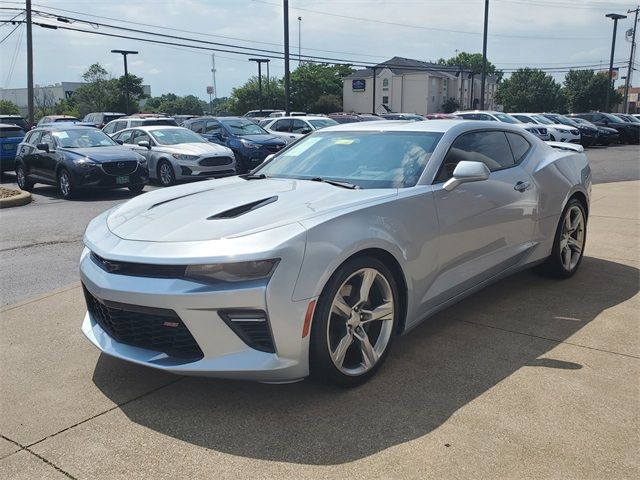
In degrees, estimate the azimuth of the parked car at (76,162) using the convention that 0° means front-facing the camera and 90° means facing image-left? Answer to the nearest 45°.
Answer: approximately 315°

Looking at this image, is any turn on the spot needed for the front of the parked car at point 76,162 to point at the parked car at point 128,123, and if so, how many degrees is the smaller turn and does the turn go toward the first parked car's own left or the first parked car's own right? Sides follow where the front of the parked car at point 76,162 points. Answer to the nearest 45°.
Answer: approximately 135° to the first parked car's own left

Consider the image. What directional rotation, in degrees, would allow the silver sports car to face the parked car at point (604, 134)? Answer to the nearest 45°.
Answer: approximately 180°

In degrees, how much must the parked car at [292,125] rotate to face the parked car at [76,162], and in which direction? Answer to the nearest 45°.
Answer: approximately 90° to its right

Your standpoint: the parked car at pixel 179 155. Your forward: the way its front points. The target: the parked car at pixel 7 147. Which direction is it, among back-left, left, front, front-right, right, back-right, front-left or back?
back

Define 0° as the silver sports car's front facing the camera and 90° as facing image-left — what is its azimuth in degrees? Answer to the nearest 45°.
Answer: approximately 45°

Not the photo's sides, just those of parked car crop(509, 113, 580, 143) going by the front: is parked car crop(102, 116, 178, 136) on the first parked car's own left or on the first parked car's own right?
on the first parked car's own right

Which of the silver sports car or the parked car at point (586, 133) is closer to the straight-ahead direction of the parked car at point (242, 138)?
the silver sports car

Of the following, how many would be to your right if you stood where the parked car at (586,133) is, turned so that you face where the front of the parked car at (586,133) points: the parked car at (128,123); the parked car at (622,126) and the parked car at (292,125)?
2

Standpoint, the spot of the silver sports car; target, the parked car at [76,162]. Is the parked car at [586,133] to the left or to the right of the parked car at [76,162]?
right
